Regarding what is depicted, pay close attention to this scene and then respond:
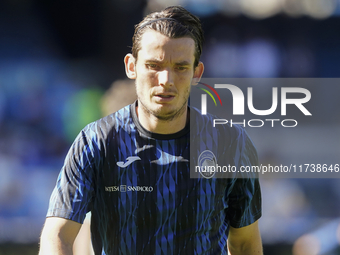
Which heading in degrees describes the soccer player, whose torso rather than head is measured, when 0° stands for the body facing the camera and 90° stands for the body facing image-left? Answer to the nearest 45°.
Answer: approximately 0°
